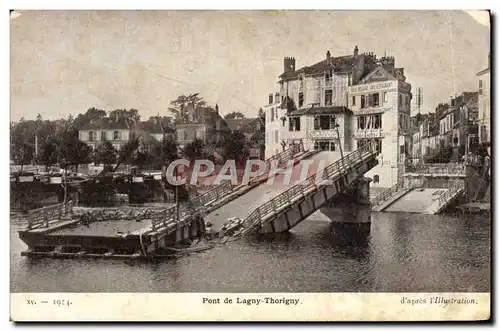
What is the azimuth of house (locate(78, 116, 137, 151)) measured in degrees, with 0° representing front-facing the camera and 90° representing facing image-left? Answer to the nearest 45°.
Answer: approximately 0°

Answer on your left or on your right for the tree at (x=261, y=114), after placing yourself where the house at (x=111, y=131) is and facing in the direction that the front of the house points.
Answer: on your left

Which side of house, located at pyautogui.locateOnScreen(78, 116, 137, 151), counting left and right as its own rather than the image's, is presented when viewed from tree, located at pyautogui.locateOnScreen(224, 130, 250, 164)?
left

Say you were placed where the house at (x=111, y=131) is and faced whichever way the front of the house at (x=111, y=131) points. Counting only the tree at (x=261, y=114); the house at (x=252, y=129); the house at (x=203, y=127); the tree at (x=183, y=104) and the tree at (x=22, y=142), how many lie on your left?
4

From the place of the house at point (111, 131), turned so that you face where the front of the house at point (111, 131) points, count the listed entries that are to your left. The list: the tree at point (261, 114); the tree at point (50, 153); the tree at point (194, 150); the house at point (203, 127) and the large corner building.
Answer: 4
